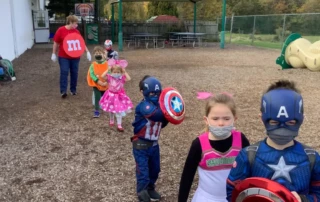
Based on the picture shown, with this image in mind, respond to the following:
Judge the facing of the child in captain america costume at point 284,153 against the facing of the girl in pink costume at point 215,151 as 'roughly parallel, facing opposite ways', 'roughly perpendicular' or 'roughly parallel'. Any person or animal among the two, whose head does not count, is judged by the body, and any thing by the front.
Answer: roughly parallel

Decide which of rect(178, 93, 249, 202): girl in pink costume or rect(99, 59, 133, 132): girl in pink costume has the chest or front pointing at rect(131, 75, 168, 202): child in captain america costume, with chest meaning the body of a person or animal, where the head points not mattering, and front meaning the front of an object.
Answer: rect(99, 59, 133, 132): girl in pink costume

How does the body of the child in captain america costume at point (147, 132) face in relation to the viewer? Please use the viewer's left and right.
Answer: facing the viewer and to the right of the viewer

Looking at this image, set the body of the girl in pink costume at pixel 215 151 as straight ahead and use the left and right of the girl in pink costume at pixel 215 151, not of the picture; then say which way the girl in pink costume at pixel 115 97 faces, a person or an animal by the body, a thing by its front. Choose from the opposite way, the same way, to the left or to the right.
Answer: the same way

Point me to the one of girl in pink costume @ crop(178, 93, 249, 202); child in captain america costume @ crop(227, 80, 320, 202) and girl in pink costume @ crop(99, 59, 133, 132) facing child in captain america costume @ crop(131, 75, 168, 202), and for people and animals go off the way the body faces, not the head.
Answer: girl in pink costume @ crop(99, 59, 133, 132)

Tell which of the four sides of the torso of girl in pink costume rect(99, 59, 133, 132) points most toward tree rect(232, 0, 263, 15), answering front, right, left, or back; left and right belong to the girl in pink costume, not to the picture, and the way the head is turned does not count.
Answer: back

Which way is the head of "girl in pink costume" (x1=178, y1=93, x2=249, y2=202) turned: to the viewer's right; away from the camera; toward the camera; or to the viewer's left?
toward the camera

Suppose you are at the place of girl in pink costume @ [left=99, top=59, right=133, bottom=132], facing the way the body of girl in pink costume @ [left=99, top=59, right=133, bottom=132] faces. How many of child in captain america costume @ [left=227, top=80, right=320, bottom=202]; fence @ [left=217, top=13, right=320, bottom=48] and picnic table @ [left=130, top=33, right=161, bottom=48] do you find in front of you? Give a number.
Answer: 1

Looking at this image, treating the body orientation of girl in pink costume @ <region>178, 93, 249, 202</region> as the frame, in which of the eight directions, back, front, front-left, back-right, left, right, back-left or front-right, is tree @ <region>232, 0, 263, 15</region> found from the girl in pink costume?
back

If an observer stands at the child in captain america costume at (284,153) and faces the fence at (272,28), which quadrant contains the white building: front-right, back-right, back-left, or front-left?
front-left

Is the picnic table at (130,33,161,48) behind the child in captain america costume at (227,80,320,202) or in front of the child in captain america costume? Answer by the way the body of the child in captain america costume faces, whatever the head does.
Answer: behind

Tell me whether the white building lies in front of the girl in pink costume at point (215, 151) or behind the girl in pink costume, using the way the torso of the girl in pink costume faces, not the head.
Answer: behind

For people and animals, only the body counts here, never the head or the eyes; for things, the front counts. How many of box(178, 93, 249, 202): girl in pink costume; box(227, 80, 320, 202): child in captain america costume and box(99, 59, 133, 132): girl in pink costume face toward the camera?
3

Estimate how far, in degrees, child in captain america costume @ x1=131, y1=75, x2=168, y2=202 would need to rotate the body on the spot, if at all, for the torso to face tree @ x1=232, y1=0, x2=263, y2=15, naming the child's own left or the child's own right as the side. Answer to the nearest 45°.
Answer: approximately 135° to the child's own left

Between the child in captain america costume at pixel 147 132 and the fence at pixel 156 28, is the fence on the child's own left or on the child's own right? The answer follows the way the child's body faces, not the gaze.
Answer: on the child's own left

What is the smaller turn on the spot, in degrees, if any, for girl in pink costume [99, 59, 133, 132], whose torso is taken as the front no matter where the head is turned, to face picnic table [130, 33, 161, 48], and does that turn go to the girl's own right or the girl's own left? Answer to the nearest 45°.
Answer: approximately 180°

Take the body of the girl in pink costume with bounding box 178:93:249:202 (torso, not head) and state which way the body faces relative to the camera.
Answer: toward the camera

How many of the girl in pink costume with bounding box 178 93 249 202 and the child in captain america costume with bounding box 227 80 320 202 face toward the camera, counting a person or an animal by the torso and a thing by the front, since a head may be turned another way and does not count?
2

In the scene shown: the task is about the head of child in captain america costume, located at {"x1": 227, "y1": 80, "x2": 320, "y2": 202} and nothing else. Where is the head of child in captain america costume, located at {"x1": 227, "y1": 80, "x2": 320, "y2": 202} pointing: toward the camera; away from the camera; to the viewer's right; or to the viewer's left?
toward the camera

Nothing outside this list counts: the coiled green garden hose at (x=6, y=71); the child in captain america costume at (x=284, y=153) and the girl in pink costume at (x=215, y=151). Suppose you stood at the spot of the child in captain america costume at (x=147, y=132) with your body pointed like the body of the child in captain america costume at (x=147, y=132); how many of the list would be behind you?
1

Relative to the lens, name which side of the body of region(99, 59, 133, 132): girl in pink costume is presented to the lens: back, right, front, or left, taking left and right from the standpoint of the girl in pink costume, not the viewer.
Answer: front
